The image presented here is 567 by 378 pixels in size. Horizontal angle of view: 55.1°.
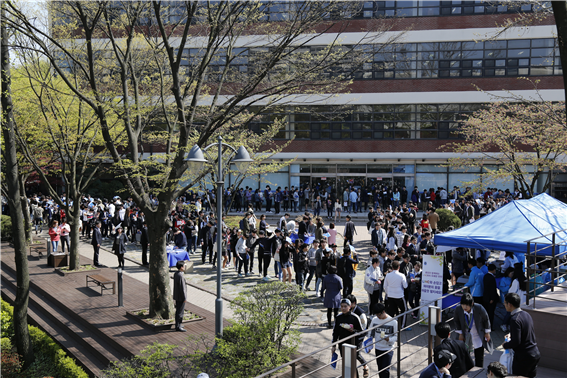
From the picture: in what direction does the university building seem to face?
toward the camera

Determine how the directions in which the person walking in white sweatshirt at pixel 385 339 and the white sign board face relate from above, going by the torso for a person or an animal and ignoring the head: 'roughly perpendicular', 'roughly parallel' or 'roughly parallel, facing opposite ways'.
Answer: roughly parallel

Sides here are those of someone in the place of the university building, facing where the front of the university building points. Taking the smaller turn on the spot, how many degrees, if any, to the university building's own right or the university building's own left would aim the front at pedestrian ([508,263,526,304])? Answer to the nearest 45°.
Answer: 0° — it already faces them

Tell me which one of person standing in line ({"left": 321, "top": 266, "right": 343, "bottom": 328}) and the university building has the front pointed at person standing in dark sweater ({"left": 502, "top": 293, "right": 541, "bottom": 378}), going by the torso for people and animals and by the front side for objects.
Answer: the university building

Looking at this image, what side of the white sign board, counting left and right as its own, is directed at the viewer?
front

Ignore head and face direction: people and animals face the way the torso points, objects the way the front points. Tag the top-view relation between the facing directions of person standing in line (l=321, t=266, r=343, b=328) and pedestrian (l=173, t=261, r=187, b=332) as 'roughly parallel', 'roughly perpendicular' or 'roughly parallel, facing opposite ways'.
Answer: roughly perpendicular

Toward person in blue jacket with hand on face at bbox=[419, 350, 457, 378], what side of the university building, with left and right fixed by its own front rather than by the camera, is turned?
front

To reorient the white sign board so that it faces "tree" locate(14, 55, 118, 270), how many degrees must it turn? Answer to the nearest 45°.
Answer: approximately 90° to its right

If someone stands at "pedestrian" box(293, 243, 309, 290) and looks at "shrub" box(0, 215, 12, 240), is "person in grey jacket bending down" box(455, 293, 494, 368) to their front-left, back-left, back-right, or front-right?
back-left

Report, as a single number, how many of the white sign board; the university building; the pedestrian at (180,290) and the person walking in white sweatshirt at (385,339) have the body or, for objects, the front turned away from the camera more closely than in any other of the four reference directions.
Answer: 0

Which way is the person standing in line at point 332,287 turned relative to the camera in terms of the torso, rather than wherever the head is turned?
away from the camera

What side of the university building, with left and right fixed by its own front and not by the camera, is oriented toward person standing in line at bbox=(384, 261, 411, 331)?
front
